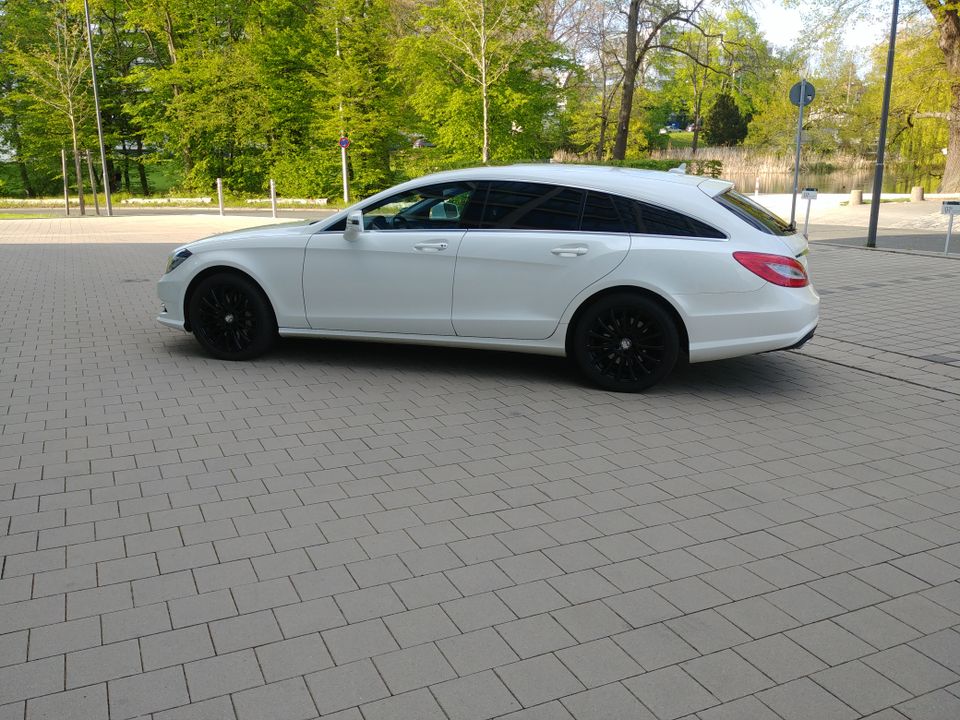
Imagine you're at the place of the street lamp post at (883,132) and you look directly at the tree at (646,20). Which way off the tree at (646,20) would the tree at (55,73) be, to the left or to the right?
left

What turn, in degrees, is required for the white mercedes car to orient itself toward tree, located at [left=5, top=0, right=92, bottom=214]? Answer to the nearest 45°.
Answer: approximately 45° to its right

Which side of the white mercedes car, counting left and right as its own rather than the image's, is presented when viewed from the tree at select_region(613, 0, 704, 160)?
right

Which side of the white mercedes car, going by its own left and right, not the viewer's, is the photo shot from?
left

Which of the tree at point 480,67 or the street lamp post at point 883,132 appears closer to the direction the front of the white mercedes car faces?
the tree

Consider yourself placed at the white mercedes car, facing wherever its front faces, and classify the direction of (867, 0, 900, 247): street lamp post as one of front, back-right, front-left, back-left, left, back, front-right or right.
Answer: back-right

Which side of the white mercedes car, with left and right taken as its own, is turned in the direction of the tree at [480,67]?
right
